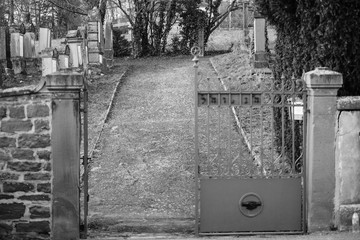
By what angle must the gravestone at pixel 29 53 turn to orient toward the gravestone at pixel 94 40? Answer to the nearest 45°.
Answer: approximately 90° to its left

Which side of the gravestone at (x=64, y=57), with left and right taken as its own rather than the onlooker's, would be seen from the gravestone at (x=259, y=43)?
left

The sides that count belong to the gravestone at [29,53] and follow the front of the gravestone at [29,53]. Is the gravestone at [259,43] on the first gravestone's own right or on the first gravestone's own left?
on the first gravestone's own left

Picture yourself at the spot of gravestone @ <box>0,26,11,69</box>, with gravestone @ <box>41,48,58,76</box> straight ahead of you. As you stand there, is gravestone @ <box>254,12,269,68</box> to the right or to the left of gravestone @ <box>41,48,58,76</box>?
left

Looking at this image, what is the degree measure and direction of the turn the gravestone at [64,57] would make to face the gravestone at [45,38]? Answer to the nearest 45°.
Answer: approximately 180°

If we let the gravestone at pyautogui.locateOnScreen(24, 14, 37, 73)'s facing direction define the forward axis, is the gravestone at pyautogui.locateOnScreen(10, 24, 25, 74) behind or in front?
in front

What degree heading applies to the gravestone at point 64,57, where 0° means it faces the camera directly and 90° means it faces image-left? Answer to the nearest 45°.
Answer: approximately 0°

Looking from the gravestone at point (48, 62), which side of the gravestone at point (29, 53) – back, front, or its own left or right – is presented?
front

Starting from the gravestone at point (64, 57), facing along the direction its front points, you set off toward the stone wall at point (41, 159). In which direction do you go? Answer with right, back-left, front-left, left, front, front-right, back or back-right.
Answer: front

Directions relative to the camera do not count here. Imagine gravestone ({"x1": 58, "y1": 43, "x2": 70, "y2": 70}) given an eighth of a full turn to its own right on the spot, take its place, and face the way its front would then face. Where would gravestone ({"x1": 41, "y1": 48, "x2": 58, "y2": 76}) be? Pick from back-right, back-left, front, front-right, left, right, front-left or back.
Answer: front

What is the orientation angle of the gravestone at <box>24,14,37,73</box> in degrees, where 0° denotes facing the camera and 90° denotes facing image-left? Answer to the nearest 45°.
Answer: approximately 0°

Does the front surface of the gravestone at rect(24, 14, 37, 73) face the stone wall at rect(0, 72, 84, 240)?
yes
